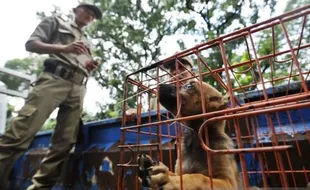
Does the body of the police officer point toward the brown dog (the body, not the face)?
yes

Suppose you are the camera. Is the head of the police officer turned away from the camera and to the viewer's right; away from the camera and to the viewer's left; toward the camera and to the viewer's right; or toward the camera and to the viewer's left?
toward the camera and to the viewer's right
